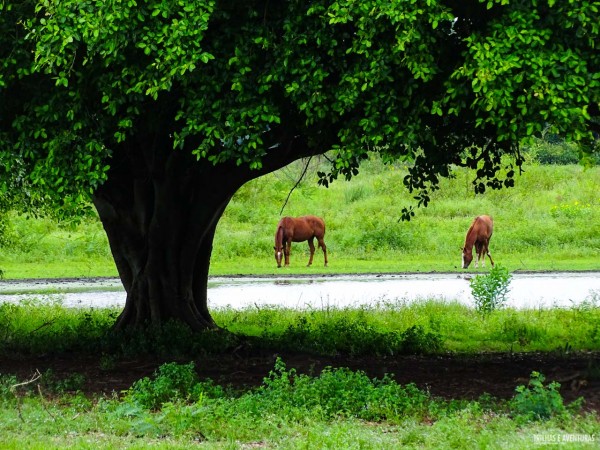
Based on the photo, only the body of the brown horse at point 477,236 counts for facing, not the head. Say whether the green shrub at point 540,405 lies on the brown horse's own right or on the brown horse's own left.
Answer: on the brown horse's own left

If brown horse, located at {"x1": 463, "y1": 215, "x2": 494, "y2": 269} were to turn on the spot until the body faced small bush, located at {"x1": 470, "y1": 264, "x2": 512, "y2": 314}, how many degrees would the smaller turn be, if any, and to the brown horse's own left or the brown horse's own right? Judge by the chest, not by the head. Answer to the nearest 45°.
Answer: approximately 45° to the brown horse's own left

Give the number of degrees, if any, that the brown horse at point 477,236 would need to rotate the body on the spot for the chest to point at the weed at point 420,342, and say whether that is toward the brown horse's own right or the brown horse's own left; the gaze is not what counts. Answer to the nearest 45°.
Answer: approximately 45° to the brown horse's own left

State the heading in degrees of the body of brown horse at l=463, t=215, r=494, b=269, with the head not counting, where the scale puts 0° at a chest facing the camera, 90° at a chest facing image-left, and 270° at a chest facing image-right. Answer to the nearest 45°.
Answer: approximately 45°

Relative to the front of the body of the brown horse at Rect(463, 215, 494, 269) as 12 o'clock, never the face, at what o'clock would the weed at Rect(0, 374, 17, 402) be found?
The weed is roughly at 11 o'clock from the brown horse.
